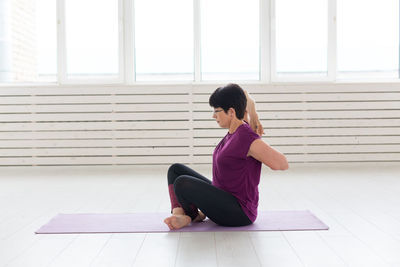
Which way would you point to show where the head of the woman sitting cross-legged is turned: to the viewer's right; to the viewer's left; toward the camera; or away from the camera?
to the viewer's left

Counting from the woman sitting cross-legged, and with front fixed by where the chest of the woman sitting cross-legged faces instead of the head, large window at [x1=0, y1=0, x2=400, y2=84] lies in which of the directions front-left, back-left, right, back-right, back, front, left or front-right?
right

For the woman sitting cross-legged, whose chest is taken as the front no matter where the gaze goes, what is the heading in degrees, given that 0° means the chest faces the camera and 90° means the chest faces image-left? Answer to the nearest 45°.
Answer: approximately 90°
